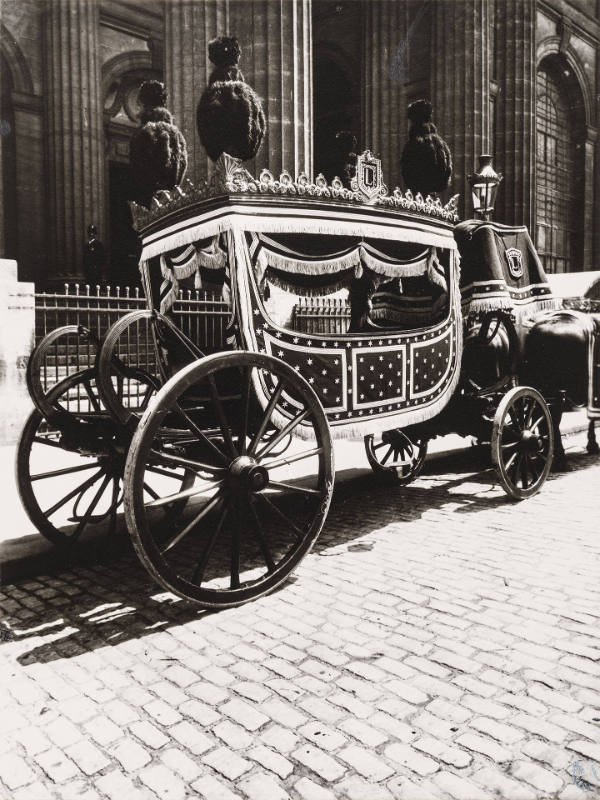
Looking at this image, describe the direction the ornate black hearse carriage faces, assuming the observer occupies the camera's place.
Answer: facing away from the viewer and to the right of the viewer

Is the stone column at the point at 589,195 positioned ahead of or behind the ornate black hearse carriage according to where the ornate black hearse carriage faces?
ahead

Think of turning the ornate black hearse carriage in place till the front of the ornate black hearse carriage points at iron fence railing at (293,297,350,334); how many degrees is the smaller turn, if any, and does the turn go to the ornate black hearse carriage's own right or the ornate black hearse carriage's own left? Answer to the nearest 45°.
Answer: approximately 45° to the ornate black hearse carriage's own left

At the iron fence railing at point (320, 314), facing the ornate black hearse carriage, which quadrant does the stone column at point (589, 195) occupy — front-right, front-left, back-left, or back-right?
back-left

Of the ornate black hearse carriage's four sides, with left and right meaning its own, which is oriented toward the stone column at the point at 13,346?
left
